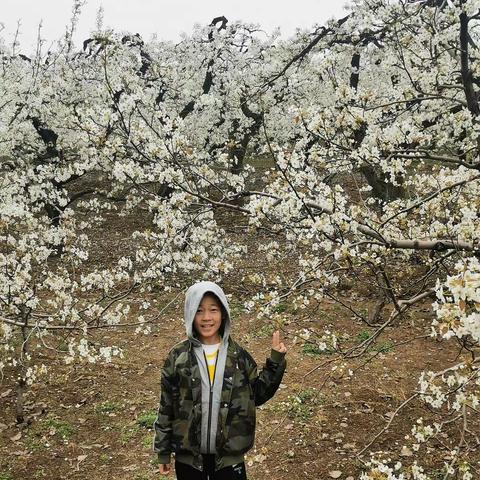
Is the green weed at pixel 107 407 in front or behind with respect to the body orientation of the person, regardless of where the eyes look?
behind

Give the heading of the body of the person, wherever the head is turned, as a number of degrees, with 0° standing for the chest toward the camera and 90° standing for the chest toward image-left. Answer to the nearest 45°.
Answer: approximately 0°

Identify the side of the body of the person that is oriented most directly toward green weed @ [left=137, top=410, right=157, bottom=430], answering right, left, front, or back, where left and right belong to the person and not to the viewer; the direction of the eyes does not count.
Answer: back

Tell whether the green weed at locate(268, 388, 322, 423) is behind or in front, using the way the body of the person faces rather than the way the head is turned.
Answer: behind
